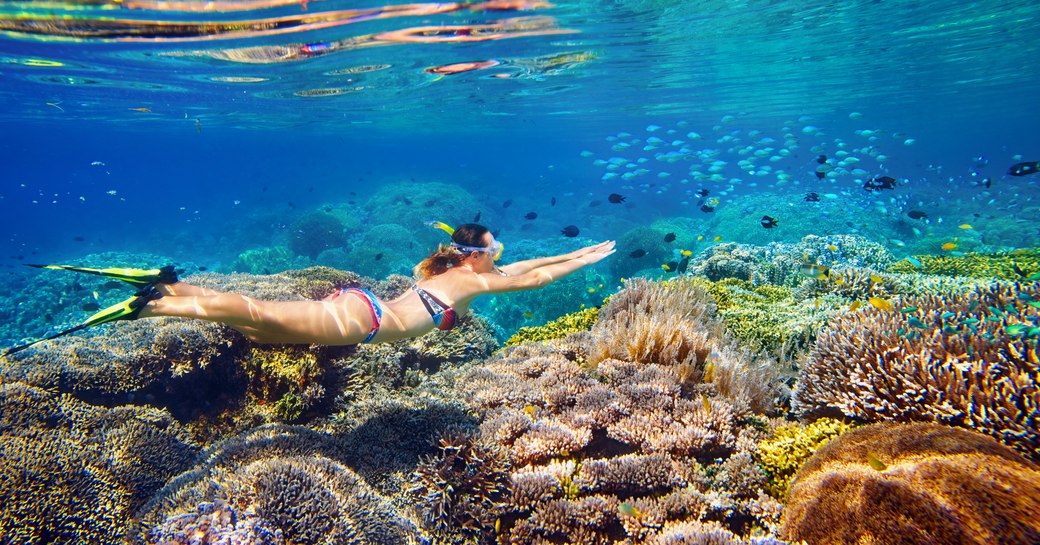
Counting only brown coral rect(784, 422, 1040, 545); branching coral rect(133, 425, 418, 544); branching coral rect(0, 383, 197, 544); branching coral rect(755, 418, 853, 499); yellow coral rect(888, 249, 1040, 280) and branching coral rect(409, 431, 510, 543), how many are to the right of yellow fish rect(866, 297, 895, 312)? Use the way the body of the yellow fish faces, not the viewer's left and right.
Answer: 1

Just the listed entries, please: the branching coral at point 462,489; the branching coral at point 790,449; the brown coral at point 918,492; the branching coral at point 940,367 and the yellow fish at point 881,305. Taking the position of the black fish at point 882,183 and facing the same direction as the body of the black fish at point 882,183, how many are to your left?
5

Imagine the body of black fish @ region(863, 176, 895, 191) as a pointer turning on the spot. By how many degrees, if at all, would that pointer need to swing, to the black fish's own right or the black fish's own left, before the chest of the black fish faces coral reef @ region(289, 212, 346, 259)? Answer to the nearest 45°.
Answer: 0° — it already faces it

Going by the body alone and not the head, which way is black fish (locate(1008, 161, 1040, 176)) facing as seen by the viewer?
to the viewer's left

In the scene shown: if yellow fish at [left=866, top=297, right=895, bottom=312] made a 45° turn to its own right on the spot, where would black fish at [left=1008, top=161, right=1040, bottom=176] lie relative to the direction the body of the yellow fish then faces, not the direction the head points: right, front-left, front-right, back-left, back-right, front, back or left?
front-right

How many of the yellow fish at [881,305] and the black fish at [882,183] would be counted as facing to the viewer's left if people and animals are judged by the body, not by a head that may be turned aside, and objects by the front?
2

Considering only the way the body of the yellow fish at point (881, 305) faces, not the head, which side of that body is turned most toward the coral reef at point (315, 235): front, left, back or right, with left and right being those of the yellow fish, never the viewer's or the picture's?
front

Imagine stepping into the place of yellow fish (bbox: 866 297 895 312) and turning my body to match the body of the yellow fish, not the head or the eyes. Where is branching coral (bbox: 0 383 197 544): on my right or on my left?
on my left

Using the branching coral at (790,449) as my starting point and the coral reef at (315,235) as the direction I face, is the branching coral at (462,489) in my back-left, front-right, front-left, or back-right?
front-left

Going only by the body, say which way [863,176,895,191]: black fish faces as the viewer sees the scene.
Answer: to the viewer's left

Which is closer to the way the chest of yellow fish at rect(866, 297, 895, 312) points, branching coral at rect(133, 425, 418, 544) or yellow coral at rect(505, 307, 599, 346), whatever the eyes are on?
the yellow coral

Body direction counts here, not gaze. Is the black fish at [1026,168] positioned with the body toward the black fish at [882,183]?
yes

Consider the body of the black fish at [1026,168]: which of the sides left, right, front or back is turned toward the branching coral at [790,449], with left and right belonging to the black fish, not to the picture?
left

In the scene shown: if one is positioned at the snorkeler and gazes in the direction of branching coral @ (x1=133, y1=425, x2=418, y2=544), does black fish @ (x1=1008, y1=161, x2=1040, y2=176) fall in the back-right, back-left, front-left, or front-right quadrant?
back-left

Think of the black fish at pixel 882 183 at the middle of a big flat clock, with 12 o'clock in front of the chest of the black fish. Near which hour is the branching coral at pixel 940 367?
The branching coral is roughly at 9 o'clock from the black fish.

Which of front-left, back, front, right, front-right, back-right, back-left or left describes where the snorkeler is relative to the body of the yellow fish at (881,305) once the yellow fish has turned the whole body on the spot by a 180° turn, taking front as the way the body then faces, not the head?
back-right

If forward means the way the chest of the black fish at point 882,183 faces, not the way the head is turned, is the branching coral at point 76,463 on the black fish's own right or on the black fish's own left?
on the black fish's own left

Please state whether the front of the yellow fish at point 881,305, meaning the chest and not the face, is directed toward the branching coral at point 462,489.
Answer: no

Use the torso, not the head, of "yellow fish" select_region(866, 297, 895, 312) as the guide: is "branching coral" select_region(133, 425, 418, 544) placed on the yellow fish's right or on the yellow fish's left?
on the yellow fish's left

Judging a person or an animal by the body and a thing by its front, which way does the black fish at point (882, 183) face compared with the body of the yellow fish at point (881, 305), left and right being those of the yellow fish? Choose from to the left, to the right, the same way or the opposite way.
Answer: the same way

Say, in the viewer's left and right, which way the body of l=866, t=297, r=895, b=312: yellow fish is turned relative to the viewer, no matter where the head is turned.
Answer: facing to the left of the viewer
